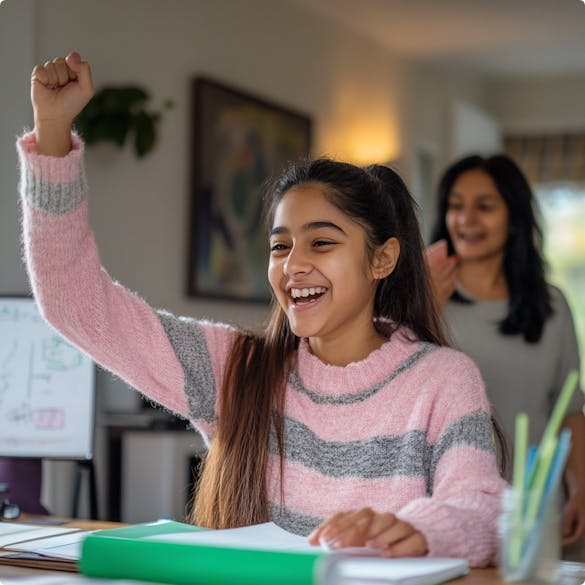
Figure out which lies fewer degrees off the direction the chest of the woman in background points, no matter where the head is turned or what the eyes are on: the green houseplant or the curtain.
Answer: the green houseplant

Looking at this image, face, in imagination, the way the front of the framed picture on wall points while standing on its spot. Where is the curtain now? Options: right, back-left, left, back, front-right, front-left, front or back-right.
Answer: left

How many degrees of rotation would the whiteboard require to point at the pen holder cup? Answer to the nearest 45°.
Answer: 0° — it already faces it

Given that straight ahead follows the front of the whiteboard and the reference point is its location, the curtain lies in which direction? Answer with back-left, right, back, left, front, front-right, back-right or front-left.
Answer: back-left

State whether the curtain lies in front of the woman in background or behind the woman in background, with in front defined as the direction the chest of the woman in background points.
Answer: behind

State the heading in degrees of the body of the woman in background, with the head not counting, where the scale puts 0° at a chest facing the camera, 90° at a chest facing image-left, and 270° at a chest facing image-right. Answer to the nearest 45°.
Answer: approximately 45°

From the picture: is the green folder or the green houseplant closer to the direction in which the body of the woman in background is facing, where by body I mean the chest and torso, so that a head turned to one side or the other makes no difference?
the green folder

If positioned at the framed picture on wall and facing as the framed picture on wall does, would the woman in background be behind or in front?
in front

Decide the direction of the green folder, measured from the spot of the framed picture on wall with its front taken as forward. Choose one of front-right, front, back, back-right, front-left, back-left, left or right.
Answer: front-right

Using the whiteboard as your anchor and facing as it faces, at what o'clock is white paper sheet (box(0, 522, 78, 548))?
The white paper sheet is roughly at 12 o'clock from the whiteboard.

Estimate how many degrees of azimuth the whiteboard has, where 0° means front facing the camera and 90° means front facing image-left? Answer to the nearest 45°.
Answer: approximately 0°
